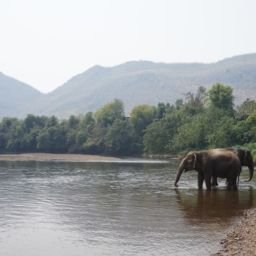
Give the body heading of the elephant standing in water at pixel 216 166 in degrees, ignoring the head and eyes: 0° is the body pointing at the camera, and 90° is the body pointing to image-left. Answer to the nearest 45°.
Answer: approximately 90°
